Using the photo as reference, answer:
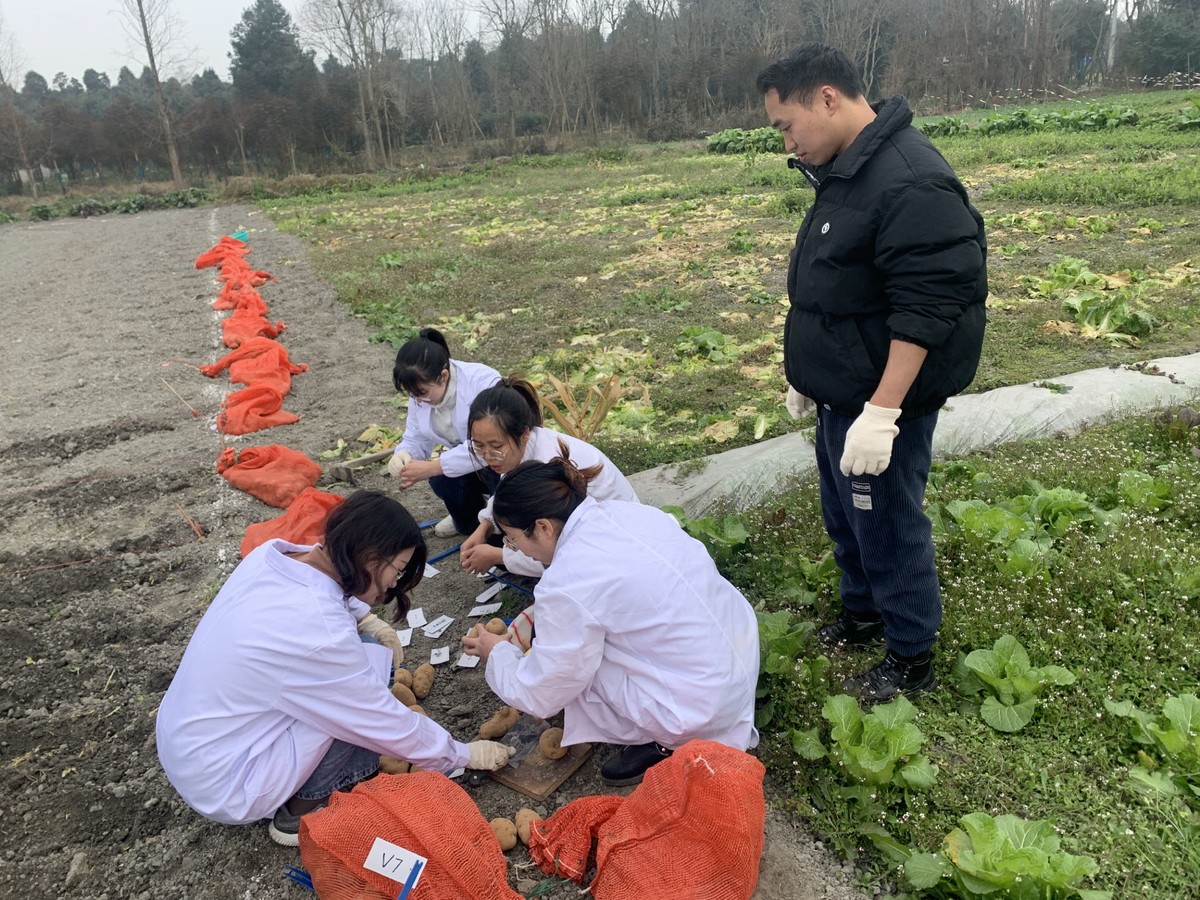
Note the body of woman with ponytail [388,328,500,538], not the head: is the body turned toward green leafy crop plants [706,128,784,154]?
no

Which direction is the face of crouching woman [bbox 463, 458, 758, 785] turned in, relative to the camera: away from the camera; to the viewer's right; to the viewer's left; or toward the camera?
to the viewer's left

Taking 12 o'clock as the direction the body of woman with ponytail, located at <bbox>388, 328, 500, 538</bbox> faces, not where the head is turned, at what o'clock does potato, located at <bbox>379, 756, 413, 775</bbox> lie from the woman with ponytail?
The potato is roughly at 11 o'clock from the woman with ponytail.

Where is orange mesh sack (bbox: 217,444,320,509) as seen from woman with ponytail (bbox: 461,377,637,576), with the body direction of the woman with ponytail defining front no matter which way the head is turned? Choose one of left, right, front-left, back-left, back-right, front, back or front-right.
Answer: right

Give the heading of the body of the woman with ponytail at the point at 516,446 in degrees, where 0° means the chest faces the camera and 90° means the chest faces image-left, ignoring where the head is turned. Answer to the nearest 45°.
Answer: approximately 45°

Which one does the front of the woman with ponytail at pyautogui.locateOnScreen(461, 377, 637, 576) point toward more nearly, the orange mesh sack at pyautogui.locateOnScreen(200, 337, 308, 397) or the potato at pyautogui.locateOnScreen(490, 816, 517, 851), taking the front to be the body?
the potato

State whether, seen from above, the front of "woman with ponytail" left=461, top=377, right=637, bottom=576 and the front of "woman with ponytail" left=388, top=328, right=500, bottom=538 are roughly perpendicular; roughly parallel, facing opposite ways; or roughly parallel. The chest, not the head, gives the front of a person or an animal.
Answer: roughly parallel

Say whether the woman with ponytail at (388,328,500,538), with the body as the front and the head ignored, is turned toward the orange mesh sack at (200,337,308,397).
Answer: no

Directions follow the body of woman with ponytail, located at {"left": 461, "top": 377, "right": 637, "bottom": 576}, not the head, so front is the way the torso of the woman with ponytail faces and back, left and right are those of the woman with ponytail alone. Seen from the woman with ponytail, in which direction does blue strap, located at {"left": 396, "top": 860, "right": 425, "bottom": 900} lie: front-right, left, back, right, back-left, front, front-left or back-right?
front-left

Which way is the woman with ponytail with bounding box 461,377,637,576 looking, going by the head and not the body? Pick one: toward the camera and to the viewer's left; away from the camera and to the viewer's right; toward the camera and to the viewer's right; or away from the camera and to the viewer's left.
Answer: toward the camera and to the viewer's left

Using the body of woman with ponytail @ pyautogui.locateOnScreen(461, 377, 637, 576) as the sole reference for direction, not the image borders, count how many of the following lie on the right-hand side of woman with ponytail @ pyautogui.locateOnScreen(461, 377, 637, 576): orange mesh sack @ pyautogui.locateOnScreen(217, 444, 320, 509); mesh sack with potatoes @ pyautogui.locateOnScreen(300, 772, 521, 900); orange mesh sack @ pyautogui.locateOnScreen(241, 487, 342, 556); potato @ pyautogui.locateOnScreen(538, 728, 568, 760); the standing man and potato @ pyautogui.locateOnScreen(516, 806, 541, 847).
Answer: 2

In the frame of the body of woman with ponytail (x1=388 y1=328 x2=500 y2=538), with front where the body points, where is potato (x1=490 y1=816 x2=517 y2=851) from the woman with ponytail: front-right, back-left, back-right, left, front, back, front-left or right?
front-left
